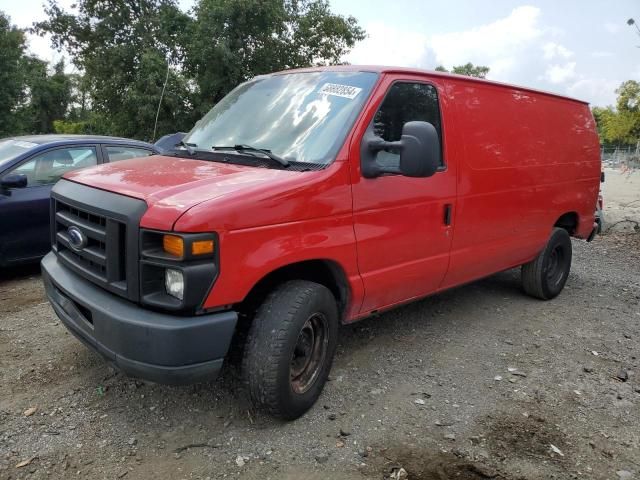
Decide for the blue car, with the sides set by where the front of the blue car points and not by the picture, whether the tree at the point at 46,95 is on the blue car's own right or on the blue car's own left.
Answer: on the blue car's own right

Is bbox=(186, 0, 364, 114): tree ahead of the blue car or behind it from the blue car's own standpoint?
behind

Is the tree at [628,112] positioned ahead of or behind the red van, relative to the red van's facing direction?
behind

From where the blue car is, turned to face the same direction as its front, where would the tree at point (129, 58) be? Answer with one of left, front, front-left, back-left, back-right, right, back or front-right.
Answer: back-right

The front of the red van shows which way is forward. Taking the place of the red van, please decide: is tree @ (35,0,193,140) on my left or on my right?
on my right

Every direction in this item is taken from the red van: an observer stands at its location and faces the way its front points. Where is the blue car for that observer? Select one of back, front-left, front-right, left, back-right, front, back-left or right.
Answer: right

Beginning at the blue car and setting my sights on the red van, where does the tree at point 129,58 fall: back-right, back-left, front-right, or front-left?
back-left

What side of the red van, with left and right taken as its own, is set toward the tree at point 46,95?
right

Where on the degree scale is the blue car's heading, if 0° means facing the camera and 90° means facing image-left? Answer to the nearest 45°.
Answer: approximately 45°

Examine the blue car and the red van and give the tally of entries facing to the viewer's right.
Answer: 0
